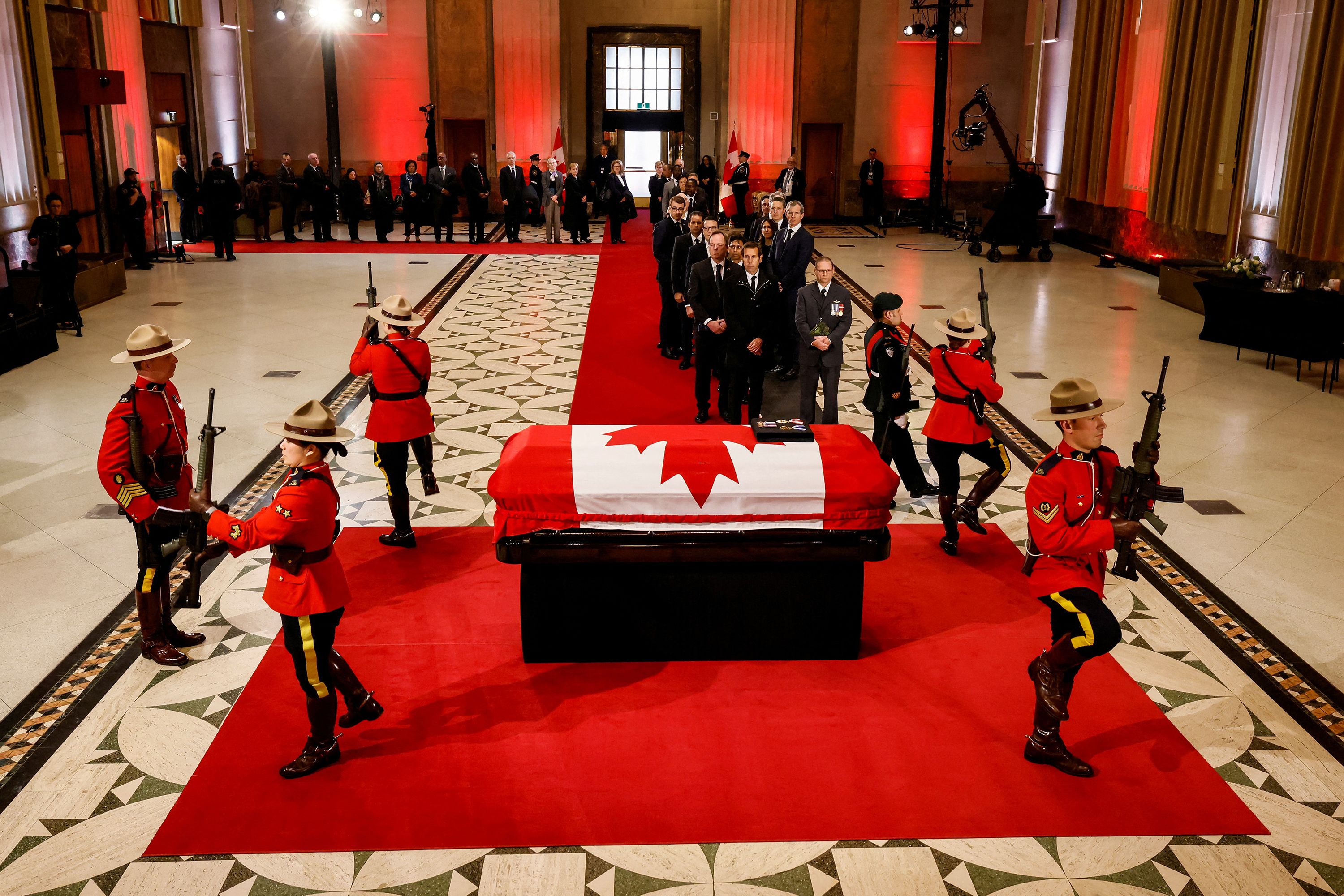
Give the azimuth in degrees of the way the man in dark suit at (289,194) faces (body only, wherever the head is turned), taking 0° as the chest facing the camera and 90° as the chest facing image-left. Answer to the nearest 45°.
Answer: approximately 315°

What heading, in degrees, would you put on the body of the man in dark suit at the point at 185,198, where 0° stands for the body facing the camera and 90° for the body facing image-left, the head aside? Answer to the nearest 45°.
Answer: approximately 315°

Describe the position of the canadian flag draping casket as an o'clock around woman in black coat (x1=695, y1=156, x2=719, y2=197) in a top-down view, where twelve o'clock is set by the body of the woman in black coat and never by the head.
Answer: The canadian flag draping casket is roughly at 12 o'clock from the woman in black coat.

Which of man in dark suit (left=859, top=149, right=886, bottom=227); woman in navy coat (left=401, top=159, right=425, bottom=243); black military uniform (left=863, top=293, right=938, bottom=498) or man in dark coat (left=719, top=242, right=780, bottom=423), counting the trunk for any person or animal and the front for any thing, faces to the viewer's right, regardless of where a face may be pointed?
the black military uniform

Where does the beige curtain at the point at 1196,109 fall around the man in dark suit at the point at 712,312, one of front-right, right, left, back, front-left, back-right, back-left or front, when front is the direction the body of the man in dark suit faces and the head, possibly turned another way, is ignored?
back-left

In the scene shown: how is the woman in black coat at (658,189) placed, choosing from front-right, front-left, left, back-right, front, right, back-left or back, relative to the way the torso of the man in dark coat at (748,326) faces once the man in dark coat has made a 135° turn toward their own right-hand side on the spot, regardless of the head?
front-right
